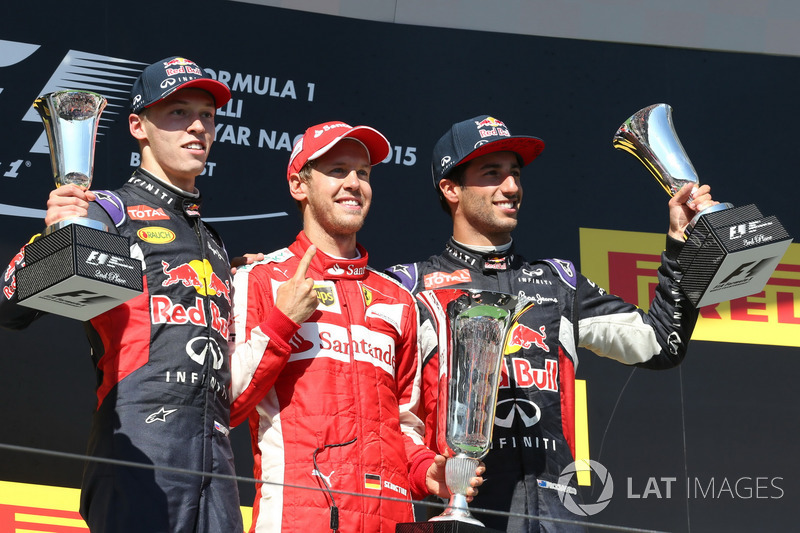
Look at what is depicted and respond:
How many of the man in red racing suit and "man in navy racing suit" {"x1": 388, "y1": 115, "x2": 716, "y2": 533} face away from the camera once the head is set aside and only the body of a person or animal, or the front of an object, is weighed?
0

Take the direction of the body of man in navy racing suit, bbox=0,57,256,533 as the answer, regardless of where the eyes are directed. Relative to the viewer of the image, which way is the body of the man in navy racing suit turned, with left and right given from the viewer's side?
facing the viewer and to the right of the viewer

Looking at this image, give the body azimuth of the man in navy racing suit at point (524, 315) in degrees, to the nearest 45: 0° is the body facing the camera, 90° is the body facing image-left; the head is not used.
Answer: approximately 315°

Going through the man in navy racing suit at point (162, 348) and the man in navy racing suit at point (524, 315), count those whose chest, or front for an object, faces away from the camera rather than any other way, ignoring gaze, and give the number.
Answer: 0

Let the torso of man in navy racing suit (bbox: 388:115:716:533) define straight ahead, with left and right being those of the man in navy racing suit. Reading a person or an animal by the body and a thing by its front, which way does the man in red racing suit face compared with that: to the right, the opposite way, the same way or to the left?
the same way

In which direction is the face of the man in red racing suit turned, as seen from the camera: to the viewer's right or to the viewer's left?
to the viewer's right

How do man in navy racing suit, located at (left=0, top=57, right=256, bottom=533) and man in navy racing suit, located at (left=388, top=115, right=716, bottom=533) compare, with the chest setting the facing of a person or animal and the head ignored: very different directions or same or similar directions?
same or similar directions

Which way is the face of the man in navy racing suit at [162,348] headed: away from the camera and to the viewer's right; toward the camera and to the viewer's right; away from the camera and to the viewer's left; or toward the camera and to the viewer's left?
toward the camera and to the viewer's right

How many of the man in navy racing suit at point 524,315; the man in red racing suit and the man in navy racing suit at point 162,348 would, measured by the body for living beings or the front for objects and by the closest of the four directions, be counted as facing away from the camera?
0

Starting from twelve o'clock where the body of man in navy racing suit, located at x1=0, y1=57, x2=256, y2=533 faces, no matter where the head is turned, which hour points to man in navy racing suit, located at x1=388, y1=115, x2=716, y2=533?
man in navy racing suit, located at x1=388, y1=115, x2=716, y2=533 is roughly at 10 o'clock from man in navy racing suit, located at x1=0, y1=57, x2=256, y2=533.

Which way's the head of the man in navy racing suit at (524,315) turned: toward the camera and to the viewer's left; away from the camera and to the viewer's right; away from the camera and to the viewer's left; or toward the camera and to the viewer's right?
toward the camera and to the viewer's right
